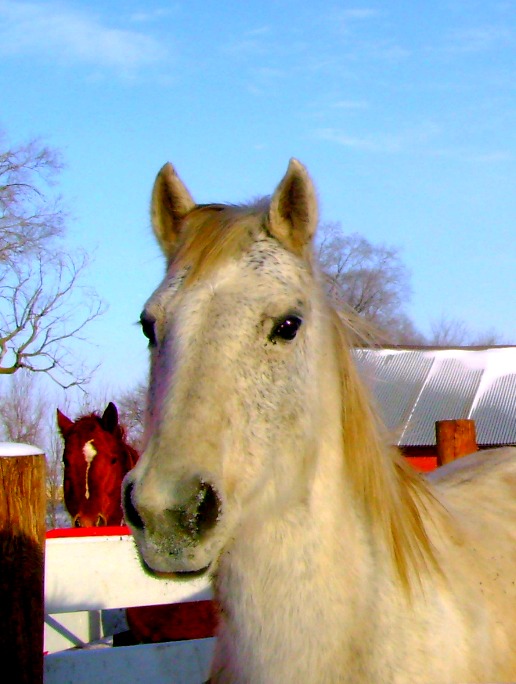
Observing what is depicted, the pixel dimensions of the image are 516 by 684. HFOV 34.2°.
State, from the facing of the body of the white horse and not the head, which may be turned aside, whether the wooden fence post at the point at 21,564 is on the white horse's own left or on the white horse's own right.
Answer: on the white horse's own right

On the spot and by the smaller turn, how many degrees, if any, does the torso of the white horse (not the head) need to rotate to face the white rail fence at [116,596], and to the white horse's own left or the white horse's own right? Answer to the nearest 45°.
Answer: approximately 90° to the white horse's own right

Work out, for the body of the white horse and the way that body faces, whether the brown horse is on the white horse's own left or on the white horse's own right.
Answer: on the white horse's own right

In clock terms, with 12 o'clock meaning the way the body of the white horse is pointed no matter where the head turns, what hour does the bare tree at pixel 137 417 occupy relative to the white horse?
The bare tree is roughly at 4 o'clock from the white horse.

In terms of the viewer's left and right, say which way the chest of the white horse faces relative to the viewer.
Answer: facing the viewer and to the left of the viewer
